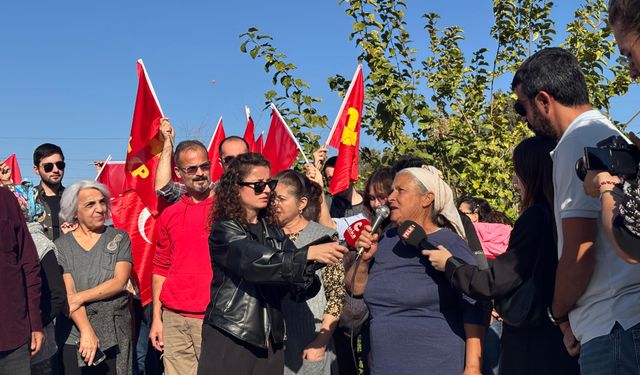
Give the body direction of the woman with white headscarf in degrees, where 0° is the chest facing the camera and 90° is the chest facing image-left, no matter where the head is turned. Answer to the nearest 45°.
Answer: approximately 45°

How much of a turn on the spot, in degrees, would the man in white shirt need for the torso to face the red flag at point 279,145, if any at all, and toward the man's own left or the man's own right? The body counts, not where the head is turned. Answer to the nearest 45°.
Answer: approximately 45° to the man's own right

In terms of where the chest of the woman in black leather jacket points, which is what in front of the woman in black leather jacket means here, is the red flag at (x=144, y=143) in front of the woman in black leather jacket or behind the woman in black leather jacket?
behind

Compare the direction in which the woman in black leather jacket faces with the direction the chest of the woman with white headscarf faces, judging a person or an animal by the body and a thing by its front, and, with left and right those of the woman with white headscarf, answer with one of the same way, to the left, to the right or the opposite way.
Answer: to the left

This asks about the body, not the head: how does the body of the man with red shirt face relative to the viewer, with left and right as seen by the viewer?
facing the viewer and to the right of the viewer

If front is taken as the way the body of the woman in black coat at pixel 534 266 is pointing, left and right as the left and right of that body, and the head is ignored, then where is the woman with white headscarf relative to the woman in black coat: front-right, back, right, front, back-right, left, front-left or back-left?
front-right

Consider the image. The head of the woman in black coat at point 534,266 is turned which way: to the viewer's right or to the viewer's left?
to the viewer's left

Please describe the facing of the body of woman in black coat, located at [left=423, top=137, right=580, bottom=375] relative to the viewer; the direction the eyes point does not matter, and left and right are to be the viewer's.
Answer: facing to the left of the viewer

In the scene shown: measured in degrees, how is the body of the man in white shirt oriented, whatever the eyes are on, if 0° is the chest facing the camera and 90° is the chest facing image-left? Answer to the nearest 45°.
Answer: approximately 90°

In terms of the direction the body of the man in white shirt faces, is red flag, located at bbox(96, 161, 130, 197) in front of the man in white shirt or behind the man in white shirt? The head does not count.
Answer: in front

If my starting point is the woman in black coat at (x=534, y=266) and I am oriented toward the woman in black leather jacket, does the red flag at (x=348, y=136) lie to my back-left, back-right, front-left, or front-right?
front-right

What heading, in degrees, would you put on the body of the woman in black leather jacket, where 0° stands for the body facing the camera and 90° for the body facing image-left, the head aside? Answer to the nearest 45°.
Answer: approximately 315°

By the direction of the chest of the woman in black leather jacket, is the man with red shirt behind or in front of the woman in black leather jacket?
behind
